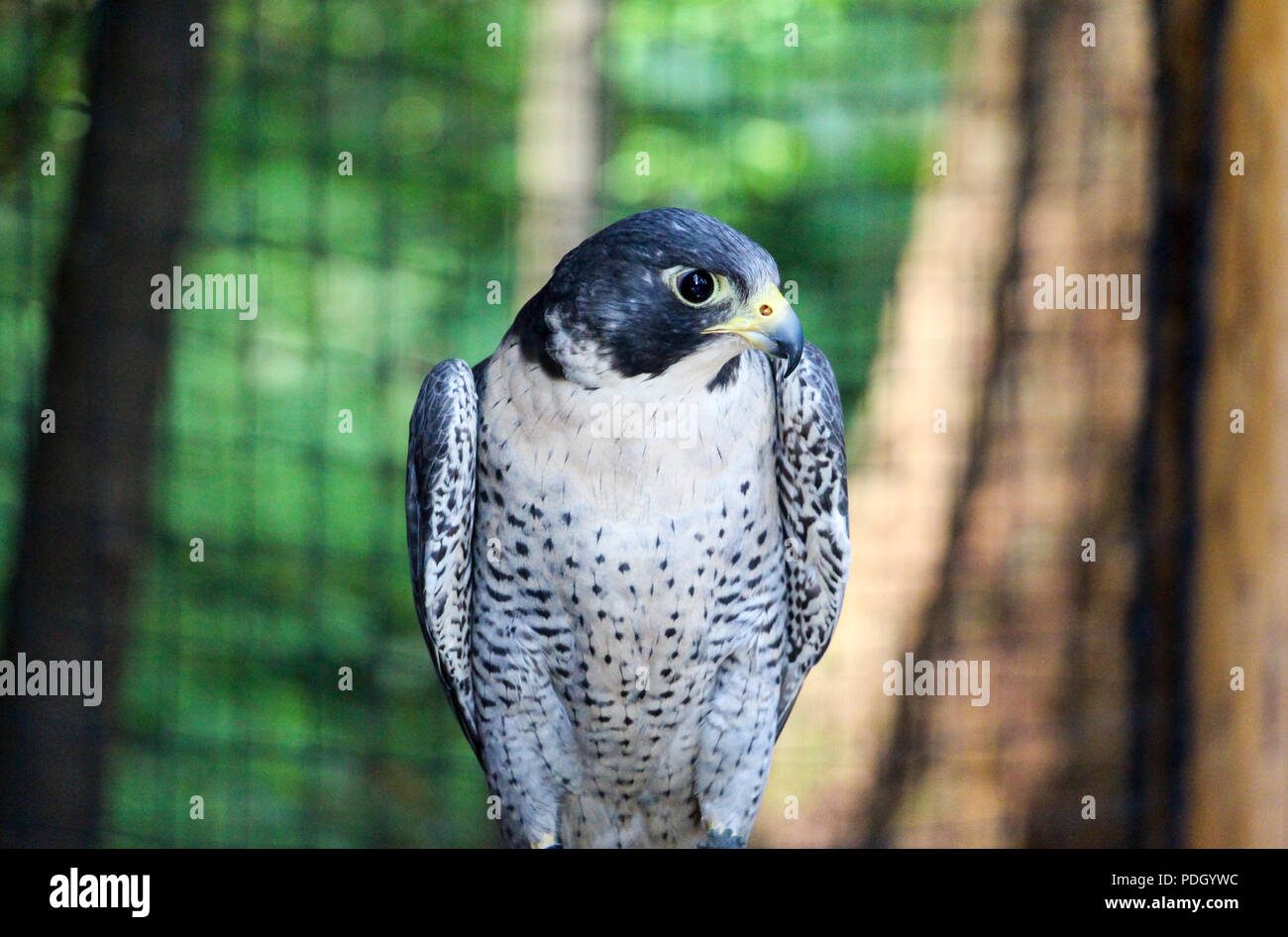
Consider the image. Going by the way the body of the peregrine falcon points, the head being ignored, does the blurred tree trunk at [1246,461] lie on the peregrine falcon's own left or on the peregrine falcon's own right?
on the peregrine falcon's own left

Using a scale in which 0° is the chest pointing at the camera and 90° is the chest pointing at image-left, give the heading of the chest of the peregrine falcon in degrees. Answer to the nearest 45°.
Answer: approximately 0°

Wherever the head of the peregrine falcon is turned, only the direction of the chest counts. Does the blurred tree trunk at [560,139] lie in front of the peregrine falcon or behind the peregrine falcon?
behind
